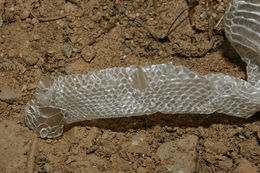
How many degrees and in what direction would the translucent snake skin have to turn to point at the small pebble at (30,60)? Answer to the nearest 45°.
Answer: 0° — it already faces it

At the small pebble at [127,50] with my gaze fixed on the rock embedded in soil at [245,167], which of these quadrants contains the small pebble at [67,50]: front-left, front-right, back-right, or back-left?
back-right

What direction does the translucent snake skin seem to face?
to the viewer's left

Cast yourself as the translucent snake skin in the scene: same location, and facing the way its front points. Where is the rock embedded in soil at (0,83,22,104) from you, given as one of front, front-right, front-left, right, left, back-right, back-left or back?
front

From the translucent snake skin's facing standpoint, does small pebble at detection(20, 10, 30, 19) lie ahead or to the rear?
ahead
